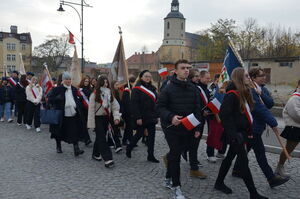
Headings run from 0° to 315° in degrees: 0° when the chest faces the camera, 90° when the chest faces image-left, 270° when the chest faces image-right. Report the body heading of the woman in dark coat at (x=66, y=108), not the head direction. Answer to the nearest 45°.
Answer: approximately 315°

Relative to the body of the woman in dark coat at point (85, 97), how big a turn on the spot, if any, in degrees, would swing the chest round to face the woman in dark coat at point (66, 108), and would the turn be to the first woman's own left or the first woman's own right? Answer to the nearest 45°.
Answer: approximately 45° to the first woman's own right

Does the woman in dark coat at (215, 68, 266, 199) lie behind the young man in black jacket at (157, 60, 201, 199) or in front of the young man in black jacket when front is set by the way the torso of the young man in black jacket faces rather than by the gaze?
in front

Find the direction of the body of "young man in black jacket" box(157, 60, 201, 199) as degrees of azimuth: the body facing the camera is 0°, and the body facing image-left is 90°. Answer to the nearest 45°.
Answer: approximately 315°

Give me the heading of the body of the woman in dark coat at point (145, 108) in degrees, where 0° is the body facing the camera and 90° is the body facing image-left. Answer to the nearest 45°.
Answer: approximately 315°

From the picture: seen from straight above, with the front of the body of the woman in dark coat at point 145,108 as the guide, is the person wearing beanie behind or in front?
behind
